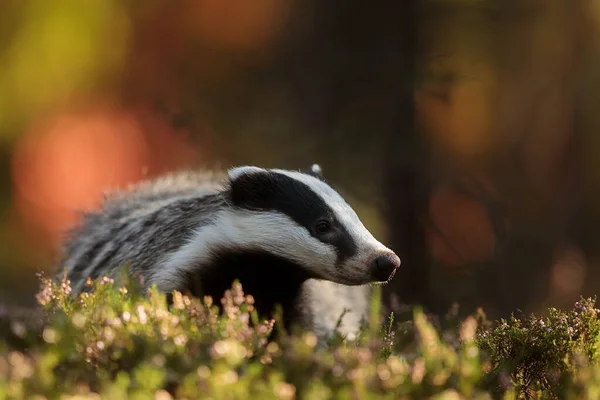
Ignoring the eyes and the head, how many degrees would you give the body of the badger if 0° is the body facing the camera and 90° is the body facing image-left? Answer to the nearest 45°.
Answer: approximately 315°

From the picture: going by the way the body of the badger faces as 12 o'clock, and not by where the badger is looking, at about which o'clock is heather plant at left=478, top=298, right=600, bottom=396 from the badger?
The heather plant is roughly at 12 o'clock from the badger.
